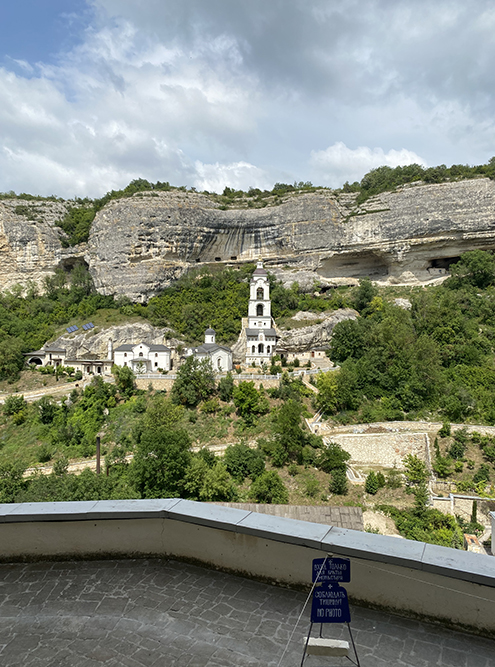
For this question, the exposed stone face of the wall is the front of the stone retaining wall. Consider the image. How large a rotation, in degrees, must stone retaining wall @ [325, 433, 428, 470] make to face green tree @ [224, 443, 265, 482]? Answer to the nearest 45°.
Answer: approximately 45° to its right

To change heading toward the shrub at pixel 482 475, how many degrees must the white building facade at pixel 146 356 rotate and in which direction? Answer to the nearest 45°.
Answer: approximately 45° to its left

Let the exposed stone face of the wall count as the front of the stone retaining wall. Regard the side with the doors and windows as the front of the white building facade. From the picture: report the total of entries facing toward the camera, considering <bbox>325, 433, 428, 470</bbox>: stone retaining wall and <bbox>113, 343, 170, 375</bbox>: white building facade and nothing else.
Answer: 2

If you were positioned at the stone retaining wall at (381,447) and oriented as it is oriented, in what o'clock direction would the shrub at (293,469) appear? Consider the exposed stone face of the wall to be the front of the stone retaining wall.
The shrub is roughly at 2 o'clock from the stone retaining wall.

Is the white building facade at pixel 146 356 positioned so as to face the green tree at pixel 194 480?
yes

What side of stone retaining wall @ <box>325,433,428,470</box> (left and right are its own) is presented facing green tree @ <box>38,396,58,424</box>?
right

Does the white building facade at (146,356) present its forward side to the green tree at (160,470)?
yes

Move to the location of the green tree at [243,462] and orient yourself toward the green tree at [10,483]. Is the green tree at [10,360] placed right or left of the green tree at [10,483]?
right

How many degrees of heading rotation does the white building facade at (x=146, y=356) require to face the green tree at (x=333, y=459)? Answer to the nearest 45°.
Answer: approximately 45° to its left

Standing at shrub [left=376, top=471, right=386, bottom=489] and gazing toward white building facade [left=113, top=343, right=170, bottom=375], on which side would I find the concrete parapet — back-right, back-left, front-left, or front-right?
back-left
